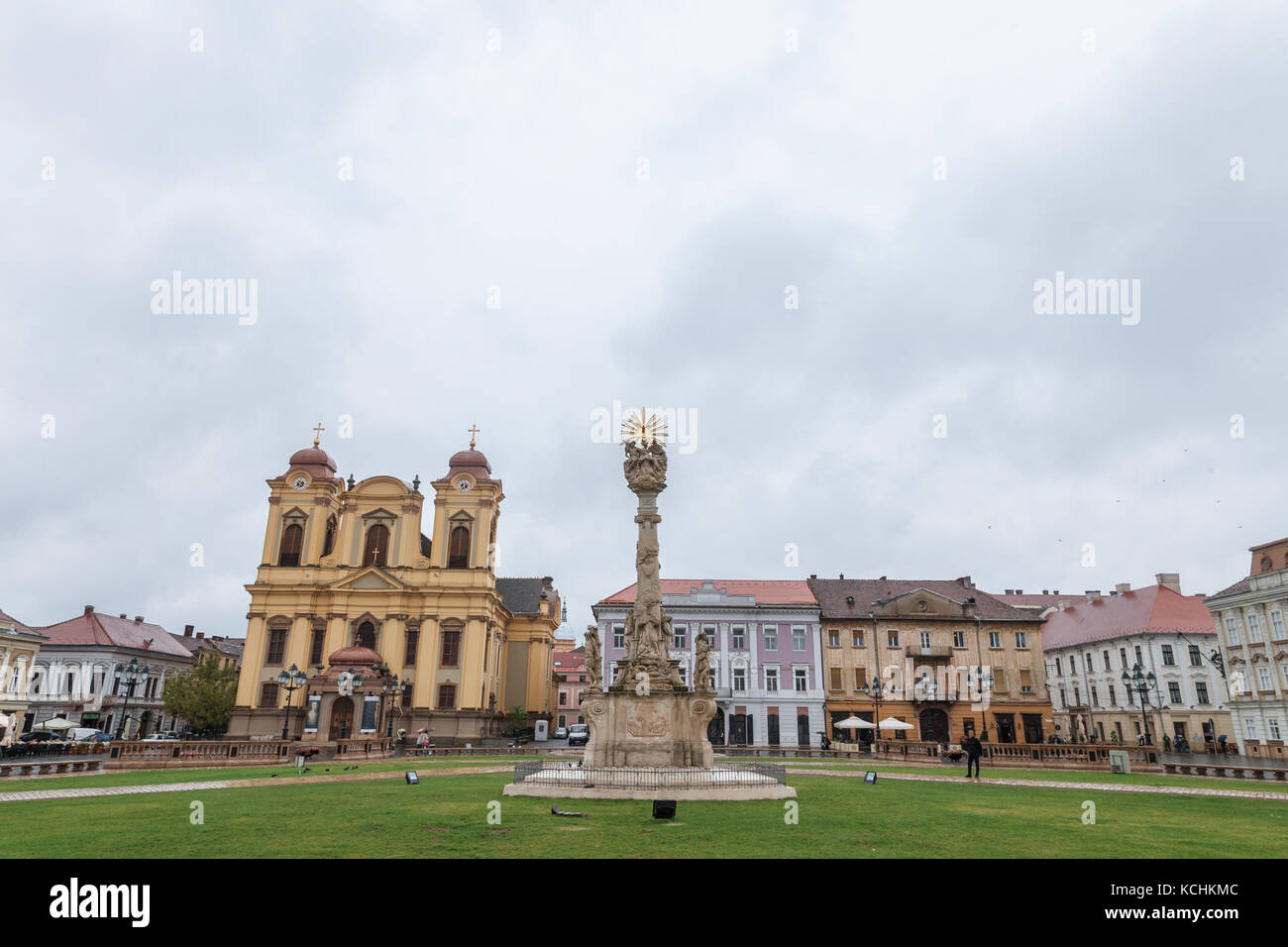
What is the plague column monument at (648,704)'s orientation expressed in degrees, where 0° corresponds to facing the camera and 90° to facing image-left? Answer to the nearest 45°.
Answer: approximately 0°

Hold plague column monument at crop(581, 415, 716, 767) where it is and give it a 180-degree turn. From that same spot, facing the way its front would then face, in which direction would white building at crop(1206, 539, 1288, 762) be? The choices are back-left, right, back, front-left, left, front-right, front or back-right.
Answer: front-right
